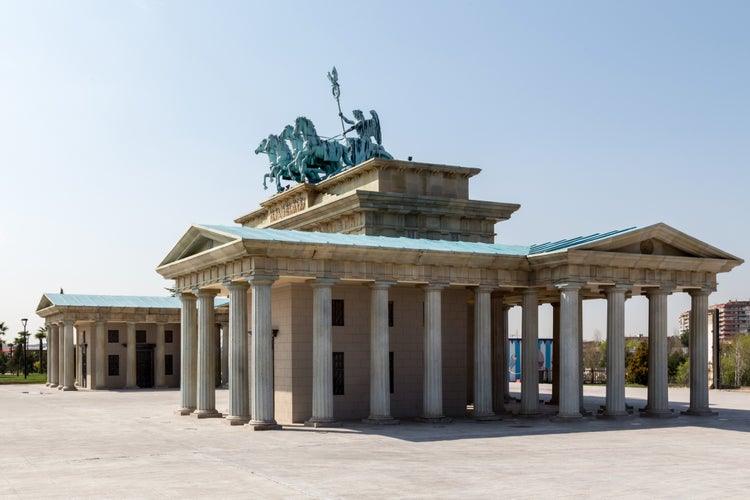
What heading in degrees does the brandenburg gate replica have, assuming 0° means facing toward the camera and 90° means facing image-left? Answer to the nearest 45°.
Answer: approximately 90°
